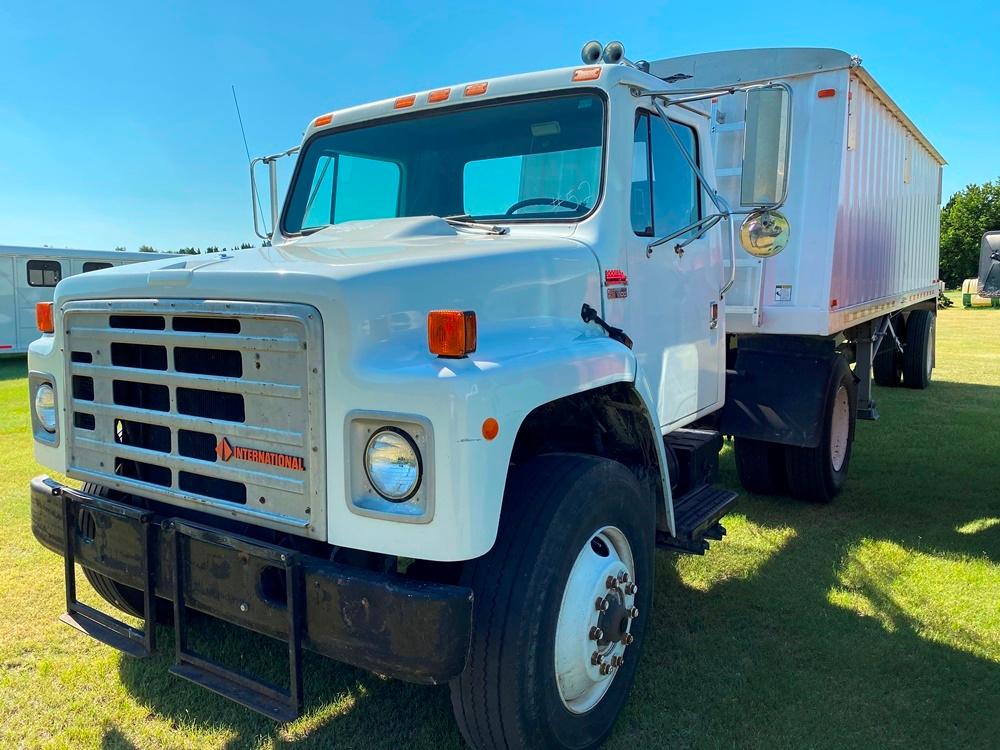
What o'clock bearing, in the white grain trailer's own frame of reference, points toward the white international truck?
The white international truck is roughly at 11 o'clock from the white grain trailer.

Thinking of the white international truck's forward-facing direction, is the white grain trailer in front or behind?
behind

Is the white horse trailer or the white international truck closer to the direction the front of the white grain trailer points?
the white international truck

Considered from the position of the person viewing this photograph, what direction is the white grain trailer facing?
facing the viewer and to the left of the viewer

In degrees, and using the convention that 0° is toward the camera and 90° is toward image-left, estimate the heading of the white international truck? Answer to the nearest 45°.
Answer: approximately 45°

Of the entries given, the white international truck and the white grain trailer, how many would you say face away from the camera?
0

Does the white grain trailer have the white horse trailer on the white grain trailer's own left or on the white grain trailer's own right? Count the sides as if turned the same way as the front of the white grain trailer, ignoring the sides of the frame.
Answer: on the white grain trailer's own right

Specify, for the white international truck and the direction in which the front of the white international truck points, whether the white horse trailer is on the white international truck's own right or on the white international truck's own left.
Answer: on the white international truck's own right
